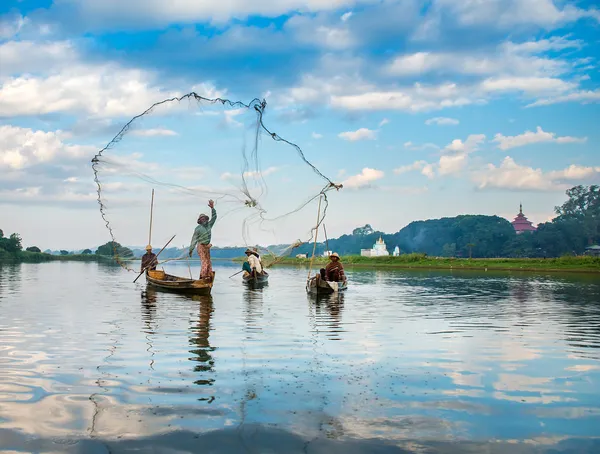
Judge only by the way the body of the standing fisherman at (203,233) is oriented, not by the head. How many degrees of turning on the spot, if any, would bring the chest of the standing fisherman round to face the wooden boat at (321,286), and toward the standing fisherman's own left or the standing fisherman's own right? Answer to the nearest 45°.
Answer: approximately 45° to the standing fisherman's own left

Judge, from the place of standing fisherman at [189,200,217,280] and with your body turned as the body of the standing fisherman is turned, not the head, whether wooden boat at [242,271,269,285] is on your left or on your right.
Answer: on your left

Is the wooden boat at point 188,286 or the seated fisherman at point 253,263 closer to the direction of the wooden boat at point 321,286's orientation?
the wooden boat

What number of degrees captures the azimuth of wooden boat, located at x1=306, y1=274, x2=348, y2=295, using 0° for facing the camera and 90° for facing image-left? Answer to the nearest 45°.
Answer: approximately 45°

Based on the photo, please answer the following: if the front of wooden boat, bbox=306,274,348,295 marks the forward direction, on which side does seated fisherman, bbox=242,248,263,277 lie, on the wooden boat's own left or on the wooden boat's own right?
on the wooden boat's own right

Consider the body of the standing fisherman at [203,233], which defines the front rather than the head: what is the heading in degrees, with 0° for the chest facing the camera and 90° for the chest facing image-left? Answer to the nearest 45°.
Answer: approximately 315°

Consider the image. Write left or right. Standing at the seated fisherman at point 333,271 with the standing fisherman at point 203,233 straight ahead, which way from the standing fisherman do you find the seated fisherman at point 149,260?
right

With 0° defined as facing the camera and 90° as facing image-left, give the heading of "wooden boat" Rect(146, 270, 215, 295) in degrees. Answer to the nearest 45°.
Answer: approximately 315°

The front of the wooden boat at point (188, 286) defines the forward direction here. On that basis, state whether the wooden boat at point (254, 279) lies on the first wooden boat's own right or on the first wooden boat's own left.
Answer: on the first wooden boat's own left
